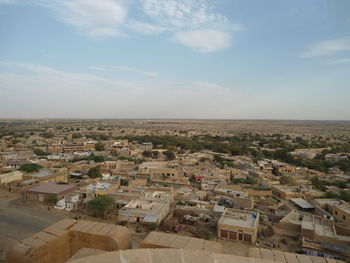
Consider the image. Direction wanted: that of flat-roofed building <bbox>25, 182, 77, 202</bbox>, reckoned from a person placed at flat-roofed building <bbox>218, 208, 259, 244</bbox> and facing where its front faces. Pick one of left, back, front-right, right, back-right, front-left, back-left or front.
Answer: right

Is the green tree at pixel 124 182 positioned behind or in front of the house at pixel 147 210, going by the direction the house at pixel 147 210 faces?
behind

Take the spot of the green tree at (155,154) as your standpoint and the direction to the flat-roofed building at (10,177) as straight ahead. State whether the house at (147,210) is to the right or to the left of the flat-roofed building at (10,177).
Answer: left

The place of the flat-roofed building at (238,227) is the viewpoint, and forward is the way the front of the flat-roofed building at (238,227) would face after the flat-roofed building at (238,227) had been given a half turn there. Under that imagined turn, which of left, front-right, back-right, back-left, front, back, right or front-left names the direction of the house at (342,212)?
front-right

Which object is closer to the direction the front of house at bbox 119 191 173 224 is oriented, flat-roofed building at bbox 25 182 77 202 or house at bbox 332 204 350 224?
the house

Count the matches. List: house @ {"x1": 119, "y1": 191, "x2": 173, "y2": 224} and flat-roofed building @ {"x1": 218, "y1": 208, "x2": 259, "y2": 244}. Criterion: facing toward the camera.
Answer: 2

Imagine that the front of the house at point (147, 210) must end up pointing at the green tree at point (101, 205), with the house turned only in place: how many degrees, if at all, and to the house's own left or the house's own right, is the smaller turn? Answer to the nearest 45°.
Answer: approximately 90° to the house's own right

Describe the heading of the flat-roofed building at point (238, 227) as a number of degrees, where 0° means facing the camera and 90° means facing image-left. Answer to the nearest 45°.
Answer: approximately 0°

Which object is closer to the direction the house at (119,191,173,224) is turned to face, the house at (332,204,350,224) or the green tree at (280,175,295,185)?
the house

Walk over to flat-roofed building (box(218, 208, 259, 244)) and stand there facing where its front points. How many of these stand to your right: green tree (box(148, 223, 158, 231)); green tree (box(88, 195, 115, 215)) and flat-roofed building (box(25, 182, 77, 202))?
3

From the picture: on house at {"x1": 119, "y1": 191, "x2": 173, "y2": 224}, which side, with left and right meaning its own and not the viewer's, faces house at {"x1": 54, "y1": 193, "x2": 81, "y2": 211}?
right

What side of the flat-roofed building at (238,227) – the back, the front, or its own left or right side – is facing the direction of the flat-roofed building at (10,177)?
right
